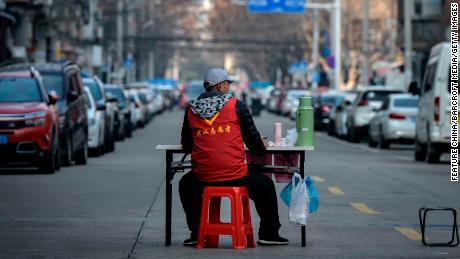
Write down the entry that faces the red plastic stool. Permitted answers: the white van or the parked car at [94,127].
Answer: the parked car

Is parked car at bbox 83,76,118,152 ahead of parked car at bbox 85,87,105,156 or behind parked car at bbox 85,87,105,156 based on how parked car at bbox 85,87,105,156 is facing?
behind

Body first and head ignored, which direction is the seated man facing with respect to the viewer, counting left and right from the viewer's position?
facing away from the viewer

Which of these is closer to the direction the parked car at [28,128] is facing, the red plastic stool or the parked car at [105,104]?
the red plastic stool

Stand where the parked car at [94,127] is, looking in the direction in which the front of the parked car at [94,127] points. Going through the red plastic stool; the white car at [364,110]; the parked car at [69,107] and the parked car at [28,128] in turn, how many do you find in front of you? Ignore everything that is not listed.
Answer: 3

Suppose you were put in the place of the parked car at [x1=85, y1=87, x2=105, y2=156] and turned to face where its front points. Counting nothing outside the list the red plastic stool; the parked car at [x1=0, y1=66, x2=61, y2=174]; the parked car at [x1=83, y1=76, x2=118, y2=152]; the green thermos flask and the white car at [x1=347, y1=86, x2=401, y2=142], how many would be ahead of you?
3
